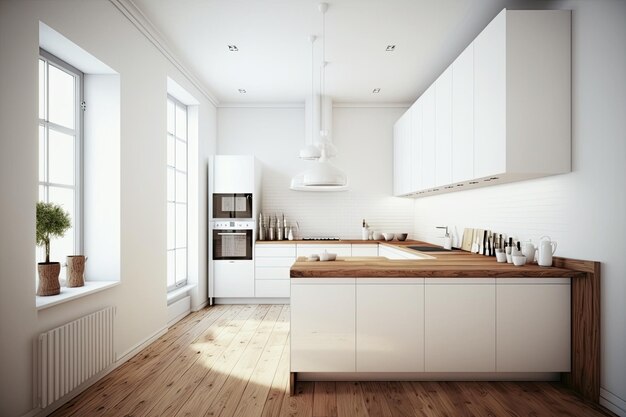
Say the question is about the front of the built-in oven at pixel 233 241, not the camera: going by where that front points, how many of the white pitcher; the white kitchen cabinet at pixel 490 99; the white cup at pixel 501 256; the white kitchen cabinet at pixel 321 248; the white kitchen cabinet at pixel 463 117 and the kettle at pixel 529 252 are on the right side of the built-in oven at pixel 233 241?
0

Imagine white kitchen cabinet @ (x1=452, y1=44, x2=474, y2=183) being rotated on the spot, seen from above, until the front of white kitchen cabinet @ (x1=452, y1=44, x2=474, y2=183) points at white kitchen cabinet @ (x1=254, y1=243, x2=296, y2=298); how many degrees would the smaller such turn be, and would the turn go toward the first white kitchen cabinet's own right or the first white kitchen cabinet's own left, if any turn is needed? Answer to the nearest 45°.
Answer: approximately 45° to the first white kitchen cabinet's own right

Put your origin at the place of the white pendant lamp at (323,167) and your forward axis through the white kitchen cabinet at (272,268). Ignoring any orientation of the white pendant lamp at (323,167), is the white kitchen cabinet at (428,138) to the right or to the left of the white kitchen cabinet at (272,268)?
right

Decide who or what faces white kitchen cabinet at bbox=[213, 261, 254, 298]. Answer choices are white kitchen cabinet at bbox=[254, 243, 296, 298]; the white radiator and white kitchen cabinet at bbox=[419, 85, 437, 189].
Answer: white kitchen cabinet at bbox=[419, 85, 437, 189]

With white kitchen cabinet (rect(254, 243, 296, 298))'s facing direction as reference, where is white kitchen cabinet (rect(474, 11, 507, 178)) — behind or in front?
in front

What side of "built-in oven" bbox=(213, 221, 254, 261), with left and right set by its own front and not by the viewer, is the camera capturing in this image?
front

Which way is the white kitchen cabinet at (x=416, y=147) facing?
to the viewer's left

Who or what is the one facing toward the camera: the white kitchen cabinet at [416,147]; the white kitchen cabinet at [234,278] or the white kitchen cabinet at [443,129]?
the white kitchen cabinet at [234,278]

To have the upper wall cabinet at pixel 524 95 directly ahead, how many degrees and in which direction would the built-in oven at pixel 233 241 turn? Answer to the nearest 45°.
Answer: approximately 45° to its left

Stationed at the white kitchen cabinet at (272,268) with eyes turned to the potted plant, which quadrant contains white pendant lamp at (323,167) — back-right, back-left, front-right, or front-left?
front-left

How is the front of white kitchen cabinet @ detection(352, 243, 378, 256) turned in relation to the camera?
facing the viewer

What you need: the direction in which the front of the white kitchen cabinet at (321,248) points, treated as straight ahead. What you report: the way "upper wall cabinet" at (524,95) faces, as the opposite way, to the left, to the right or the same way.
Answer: to the right

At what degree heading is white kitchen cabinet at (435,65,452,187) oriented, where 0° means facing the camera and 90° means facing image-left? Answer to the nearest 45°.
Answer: approximately 90°

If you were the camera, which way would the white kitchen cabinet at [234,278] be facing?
facing the viewer

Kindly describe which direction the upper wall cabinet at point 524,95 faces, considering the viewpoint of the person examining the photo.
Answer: facing to the left of the viewer

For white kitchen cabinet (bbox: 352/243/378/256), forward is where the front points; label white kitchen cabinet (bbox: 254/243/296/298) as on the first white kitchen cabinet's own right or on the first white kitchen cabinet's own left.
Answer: on the first white kitchen cabinet's own right

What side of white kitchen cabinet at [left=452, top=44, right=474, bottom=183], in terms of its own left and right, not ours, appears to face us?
left

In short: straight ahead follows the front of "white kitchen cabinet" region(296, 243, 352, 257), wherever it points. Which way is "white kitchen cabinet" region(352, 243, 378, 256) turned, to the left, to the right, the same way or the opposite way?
the same way

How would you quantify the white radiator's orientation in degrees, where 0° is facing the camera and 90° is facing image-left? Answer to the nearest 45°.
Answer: approximately 315°

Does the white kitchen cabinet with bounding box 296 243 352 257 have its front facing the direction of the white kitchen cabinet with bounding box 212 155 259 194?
no

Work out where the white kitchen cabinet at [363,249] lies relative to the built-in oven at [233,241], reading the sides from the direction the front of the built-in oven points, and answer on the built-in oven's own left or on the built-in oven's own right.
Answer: on the built-in oven's own left
